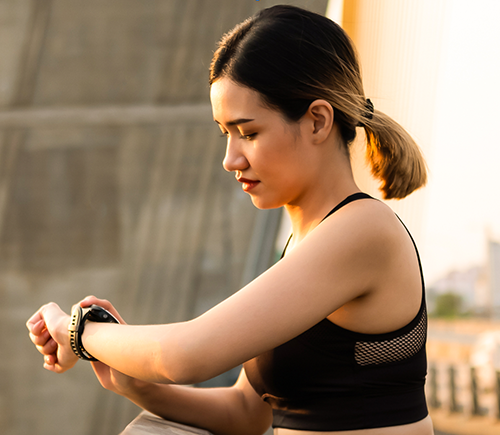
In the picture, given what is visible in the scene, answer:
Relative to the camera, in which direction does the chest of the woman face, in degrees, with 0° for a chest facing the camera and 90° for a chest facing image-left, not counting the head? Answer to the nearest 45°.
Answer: approximately 90°

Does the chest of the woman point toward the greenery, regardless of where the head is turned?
no

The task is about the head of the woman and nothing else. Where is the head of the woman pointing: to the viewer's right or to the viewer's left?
to the viewer's left
